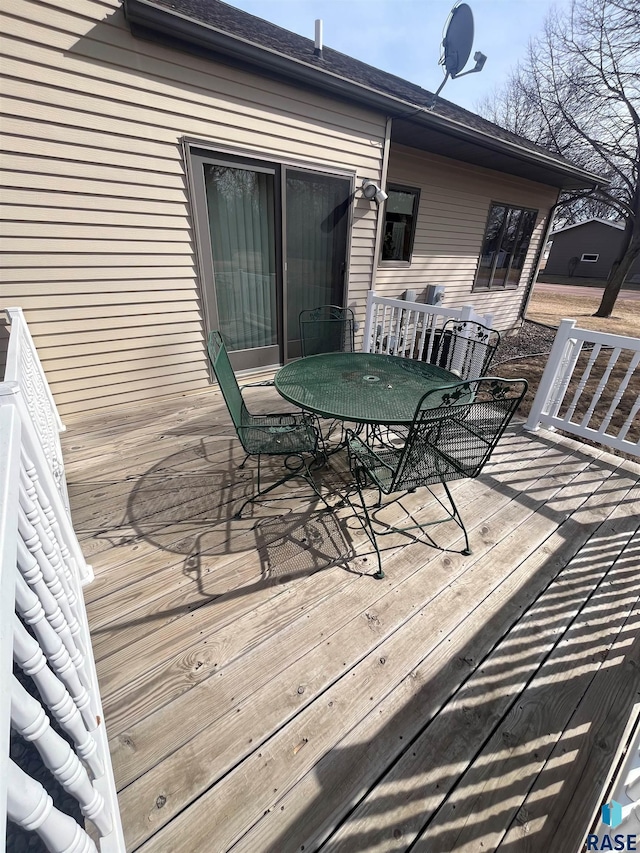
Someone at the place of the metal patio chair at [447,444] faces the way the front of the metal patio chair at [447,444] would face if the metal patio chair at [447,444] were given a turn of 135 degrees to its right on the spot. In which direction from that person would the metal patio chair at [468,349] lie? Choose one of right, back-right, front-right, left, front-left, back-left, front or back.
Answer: left

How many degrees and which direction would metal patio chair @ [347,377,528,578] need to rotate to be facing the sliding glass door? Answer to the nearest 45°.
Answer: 0° — it already faces it

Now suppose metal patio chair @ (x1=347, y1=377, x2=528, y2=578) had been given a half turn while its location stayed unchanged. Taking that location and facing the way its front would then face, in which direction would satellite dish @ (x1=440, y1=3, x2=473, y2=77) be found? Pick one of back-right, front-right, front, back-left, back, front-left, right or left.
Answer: back-left

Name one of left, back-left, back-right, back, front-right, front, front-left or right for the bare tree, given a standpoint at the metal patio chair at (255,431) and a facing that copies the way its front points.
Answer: front-left

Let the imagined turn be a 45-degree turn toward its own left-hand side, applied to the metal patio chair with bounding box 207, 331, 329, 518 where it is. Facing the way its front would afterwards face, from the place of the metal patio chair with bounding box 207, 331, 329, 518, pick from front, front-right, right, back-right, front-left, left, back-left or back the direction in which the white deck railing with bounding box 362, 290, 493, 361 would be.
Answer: front

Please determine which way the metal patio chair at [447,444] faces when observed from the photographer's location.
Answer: facing away from the viewer and to the left of the viewer

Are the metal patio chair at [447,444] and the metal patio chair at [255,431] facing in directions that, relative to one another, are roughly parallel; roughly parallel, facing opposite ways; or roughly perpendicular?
roughly perpendicular

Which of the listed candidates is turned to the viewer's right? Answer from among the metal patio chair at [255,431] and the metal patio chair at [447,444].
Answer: the metal patio chair at [255,431]

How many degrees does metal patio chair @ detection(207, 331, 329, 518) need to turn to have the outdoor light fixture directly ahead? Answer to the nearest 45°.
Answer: approximately 45° to its left

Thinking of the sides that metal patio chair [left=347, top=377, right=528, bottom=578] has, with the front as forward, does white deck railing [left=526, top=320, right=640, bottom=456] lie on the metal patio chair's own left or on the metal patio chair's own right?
on the metal patio chair's own right

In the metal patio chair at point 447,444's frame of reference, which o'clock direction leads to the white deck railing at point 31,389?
The white deck railing is roughly at 10 o'clock from the metal patio chair.

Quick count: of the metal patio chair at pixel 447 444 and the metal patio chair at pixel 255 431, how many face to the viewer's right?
1

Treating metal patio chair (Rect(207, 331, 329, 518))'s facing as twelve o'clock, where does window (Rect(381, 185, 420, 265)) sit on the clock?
The window is roughly at 10 o'clock from the metal patio chair.

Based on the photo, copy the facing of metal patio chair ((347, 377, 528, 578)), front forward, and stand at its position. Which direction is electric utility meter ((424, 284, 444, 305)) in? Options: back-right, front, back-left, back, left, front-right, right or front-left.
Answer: front-right

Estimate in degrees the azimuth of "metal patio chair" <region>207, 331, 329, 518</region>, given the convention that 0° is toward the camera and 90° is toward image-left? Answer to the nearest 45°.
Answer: approximately 270°

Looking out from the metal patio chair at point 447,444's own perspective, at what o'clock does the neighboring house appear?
The neighboring house is roughly at 2 o'clock from the metal patio chair.
